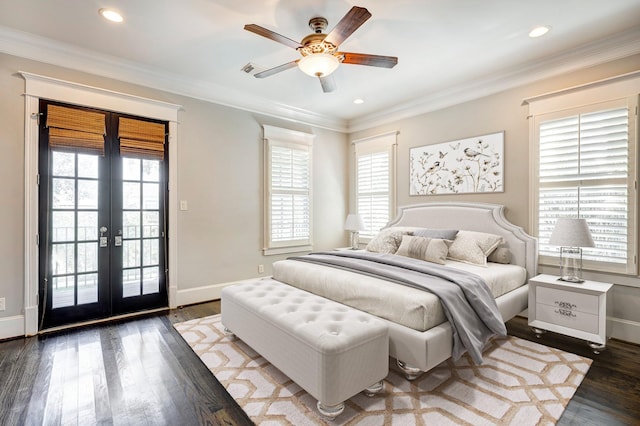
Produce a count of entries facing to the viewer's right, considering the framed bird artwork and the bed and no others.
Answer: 0

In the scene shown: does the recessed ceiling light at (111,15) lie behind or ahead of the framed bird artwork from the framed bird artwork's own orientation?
ahead

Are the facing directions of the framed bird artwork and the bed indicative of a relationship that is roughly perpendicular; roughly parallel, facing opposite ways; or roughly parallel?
roughly parallel

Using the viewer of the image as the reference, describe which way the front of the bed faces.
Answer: facing the viewer and to the left of the viewer

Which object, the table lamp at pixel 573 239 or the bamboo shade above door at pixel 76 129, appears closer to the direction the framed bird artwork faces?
the bamboo shade above door

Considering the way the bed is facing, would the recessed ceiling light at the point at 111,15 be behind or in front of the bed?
in front

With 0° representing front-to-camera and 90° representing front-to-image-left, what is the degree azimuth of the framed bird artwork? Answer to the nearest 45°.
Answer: approximately 45°

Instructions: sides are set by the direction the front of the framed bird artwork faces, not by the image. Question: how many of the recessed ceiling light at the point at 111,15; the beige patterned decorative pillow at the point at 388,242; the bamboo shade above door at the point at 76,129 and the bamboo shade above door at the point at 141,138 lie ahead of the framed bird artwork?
4

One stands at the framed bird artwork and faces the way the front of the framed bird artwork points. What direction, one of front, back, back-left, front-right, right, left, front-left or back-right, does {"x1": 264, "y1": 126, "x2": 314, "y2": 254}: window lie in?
front-right

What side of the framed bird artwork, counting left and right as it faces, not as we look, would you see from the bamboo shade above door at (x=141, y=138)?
front

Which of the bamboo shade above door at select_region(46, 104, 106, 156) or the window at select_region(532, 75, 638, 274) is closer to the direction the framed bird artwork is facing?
the bamboo shade above door

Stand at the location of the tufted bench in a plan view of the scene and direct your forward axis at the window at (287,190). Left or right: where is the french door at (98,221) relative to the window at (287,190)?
left

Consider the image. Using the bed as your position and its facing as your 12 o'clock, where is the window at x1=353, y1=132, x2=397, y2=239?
The window is roughly at 4 o'clock from the bed.

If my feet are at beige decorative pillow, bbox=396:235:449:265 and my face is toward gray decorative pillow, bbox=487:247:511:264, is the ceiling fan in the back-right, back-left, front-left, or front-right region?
back-right

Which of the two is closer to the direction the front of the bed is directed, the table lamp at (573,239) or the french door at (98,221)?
the french door

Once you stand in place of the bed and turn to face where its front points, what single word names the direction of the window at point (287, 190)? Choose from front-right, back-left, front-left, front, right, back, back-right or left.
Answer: right
